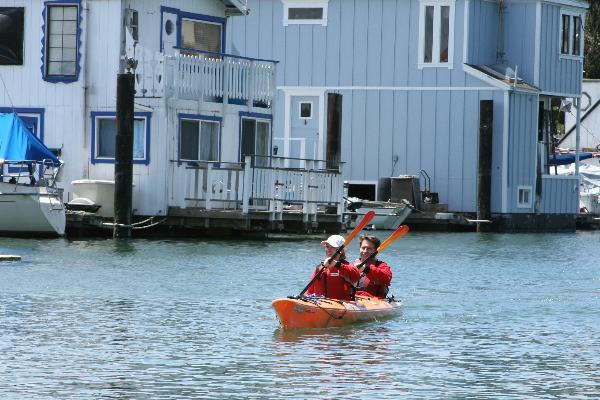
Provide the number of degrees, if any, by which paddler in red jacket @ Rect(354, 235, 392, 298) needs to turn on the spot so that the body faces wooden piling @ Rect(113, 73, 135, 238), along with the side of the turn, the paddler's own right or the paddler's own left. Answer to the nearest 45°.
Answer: approximately 90° to the paddler's own right

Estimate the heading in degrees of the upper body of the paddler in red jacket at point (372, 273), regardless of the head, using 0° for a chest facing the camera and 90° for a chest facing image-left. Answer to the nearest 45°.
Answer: approximately 45°

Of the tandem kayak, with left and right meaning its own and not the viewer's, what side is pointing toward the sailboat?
right

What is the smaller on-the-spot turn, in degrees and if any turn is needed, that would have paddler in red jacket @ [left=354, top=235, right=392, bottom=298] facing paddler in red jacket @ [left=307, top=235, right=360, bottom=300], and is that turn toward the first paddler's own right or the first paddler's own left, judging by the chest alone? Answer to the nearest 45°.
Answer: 0° — they already face them

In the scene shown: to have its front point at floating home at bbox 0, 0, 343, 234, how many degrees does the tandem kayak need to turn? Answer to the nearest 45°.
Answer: approximately 135° to its right

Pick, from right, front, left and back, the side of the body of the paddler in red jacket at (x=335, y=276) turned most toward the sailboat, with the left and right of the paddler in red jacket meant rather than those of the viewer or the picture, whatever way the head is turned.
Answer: right

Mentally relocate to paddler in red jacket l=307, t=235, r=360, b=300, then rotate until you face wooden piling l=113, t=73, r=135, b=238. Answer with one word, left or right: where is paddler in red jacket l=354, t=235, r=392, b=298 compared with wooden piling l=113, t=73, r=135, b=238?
right

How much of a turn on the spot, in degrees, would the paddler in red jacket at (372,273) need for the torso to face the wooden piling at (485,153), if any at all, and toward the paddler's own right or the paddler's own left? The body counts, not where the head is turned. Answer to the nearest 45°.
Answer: approximately 135° to the paddler's own right

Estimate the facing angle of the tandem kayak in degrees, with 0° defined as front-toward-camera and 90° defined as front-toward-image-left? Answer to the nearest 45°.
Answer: approximately 45°

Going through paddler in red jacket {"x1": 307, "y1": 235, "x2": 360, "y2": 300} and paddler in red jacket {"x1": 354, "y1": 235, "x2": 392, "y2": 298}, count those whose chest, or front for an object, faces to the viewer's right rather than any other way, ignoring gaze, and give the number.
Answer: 0

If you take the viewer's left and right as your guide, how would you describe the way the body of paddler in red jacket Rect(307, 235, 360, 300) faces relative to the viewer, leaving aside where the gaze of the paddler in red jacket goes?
facing the viewer and to the left of the viewer
